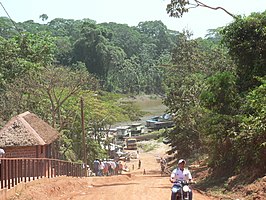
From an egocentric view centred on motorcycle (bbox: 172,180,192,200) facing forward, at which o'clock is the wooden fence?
The wooden fence is roughly at 4 o'clock from the motorcycle.

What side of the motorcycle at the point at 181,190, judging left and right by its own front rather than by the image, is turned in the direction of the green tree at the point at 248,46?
back

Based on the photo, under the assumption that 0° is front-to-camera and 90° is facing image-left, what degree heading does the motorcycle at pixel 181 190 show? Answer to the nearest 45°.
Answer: approximately 0°

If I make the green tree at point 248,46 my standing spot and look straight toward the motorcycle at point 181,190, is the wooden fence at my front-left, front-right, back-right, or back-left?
front-right
